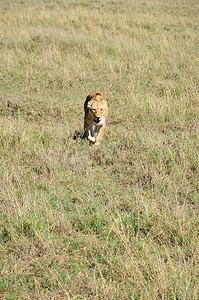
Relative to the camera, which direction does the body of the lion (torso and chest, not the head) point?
toward the camera
